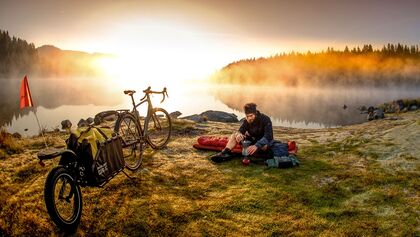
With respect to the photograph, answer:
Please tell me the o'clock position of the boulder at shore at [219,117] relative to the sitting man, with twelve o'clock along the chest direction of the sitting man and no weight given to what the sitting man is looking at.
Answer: The boulder at shore is roughly at 4 o'clock from the sitting man.

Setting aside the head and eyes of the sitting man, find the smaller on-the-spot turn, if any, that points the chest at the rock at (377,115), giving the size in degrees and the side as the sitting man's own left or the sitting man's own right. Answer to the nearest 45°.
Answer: approximately 180°

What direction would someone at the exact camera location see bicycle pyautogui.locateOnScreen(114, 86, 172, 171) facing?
facing away from the viewer and to the right of the viewer

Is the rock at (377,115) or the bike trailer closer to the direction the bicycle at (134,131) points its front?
the rock

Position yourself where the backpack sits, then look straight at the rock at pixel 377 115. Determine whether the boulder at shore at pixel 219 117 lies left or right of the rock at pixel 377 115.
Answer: left

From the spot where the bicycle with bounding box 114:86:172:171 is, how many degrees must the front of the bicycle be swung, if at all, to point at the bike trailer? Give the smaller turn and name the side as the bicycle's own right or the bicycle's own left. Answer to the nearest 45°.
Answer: approximately 135° to the bicycle's own right

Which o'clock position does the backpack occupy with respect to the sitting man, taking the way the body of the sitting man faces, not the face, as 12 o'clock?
The backpack is roughly at 9 o'clock from the sitting man.

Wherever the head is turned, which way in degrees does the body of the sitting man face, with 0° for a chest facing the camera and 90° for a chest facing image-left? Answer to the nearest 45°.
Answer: approximately 45°

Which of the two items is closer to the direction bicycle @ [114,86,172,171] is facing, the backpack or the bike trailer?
the backpack
